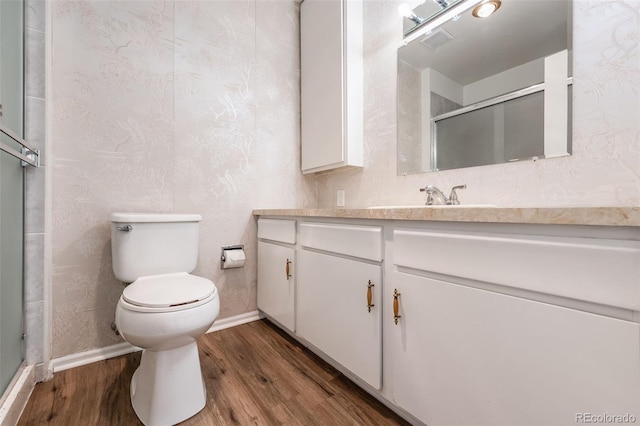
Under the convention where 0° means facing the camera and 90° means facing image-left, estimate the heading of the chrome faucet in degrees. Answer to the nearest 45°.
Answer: approximately 45°

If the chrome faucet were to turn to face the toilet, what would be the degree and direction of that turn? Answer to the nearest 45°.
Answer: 0° — it already faces it

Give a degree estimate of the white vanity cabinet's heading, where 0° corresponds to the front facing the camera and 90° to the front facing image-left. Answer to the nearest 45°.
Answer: approximately 45°
